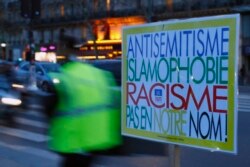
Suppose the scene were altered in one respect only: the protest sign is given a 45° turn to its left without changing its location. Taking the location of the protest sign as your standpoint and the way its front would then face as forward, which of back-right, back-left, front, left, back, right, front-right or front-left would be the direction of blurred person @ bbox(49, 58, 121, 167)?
right

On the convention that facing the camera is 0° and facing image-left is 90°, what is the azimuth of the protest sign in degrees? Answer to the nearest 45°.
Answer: approximately 45°
